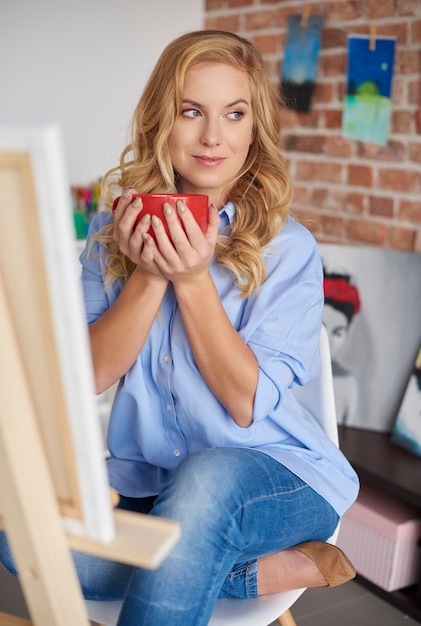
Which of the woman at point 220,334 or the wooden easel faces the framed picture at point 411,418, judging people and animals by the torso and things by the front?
the wooden easel

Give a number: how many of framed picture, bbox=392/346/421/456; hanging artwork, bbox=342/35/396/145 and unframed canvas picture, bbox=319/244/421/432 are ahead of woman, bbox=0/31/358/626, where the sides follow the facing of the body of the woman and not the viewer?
0

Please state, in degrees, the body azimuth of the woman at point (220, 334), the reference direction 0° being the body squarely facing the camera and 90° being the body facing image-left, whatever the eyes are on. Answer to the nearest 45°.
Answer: approximately 45°

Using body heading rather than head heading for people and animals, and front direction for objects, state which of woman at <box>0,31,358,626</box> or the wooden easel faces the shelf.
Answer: the wooden easel

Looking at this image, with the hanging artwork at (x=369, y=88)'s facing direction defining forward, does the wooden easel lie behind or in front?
in front

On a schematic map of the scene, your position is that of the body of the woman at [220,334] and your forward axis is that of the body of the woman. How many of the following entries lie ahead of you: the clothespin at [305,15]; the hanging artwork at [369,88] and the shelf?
0

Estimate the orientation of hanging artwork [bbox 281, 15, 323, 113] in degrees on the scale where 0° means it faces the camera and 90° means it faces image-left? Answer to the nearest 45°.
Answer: approximately 45°

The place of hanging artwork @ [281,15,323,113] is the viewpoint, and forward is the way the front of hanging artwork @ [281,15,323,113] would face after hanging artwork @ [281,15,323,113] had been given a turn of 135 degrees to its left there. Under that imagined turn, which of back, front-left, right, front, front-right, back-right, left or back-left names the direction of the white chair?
right

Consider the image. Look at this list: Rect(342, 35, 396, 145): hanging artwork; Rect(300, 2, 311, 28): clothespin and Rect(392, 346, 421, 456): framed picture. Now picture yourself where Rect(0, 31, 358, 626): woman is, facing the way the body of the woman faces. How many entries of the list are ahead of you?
0

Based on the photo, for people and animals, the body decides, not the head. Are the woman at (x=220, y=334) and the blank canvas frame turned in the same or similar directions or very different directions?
very different directions

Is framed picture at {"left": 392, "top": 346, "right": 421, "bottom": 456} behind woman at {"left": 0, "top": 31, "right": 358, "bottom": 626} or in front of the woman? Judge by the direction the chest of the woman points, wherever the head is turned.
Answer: behind

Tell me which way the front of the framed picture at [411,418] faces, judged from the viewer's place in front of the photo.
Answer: facing the viewer and to the left of the viewer

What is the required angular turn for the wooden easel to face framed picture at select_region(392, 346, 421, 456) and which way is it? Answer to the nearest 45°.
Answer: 0° — it already faces it
